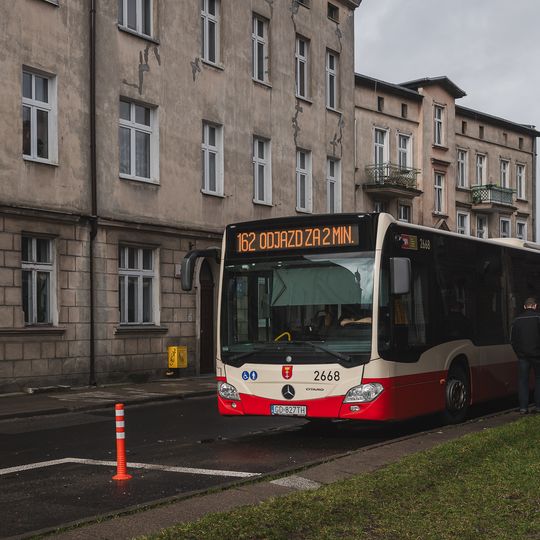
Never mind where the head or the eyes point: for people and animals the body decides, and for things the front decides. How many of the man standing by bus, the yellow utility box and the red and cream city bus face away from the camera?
1

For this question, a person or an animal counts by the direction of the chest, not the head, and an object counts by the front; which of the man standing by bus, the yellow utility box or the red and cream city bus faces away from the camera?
the man standing by bus

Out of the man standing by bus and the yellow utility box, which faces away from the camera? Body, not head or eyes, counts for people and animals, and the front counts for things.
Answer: the man standing by bus

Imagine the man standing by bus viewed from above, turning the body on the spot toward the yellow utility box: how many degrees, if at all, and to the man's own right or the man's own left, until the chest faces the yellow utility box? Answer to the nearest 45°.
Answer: approximately 45° to the man's own left

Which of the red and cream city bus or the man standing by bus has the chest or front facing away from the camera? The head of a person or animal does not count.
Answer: the man standing by bus

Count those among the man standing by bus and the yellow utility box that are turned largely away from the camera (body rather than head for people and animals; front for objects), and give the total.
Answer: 1

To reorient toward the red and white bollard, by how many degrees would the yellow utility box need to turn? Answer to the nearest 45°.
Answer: approximately 45° to its right

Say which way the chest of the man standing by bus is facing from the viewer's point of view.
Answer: away from the camera

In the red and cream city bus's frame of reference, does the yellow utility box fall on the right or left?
on its right

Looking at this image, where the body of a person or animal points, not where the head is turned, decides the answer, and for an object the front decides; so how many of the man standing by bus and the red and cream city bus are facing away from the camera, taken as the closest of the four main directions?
1

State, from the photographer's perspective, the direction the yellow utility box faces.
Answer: facing the viewer and to the right of the viewer

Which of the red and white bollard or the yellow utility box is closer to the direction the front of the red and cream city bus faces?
the red and white bollard
